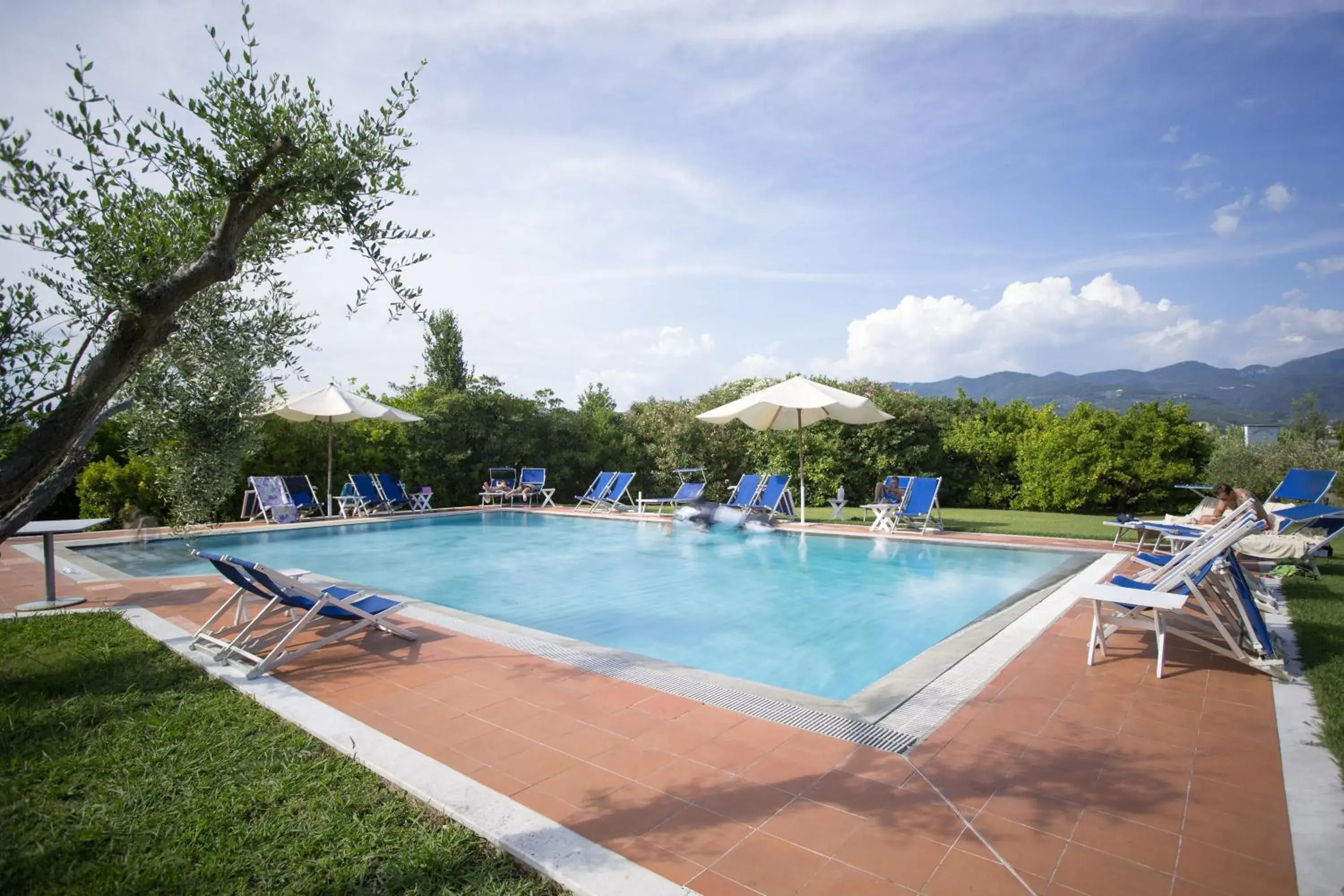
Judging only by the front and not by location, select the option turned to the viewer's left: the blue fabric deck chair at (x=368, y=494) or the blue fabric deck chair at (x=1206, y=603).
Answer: the blue fabric deck chair at (x=1206, y=603)

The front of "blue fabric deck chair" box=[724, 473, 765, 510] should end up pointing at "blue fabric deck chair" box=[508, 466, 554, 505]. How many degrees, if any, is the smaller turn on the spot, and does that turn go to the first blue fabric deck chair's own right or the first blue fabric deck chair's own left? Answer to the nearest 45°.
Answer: approximately 90° to the first blue fabric deck chair's own right

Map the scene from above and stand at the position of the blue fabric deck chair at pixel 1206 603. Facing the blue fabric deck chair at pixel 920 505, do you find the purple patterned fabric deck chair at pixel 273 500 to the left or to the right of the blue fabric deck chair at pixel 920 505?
left

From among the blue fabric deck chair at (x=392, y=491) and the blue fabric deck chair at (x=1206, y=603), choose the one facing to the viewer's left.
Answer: the blue fabric deck chair at (x=1206, y=603)

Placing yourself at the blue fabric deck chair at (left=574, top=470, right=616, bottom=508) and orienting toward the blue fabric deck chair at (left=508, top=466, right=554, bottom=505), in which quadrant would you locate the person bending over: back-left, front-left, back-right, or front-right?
back-left

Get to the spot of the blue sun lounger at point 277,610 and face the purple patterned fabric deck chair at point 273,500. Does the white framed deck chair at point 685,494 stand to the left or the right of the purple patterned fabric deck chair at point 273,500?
right

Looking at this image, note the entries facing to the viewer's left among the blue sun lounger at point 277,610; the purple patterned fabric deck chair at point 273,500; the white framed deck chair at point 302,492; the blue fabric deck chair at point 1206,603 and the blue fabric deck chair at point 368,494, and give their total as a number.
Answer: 1

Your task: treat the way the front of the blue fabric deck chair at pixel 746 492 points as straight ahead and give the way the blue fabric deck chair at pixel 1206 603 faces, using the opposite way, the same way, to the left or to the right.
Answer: to the right

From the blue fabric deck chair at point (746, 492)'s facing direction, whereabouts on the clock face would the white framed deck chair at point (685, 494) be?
The white framed deck chair is roughly at 3 o'clock from the blue fabric deck chair.

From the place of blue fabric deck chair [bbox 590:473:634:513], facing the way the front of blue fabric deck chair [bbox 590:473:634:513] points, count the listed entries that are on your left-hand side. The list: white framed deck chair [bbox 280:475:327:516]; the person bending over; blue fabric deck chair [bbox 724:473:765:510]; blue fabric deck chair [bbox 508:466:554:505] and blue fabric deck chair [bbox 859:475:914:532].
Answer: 3

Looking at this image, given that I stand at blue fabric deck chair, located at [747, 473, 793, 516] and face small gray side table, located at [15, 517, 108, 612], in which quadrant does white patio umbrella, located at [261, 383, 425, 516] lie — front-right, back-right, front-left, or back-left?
front-right

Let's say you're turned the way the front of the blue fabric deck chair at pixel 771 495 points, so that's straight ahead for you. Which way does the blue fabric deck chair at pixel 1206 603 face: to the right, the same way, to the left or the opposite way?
to the right

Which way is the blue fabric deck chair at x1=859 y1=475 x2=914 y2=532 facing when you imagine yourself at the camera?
facing the viewer and to the left of the viewer

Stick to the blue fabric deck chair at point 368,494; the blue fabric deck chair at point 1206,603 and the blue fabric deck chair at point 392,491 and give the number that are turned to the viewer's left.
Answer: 1

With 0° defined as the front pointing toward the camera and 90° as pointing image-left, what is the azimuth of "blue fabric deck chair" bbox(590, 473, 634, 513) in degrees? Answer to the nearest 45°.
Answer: approximately 45°

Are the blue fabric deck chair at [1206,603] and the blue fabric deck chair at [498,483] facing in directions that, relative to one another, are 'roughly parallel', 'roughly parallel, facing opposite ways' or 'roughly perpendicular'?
roughly perpendicular

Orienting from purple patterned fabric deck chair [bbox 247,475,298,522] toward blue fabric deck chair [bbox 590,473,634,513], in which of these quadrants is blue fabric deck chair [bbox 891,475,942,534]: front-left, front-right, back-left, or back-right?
front-right

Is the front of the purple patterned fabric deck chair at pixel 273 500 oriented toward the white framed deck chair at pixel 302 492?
no
